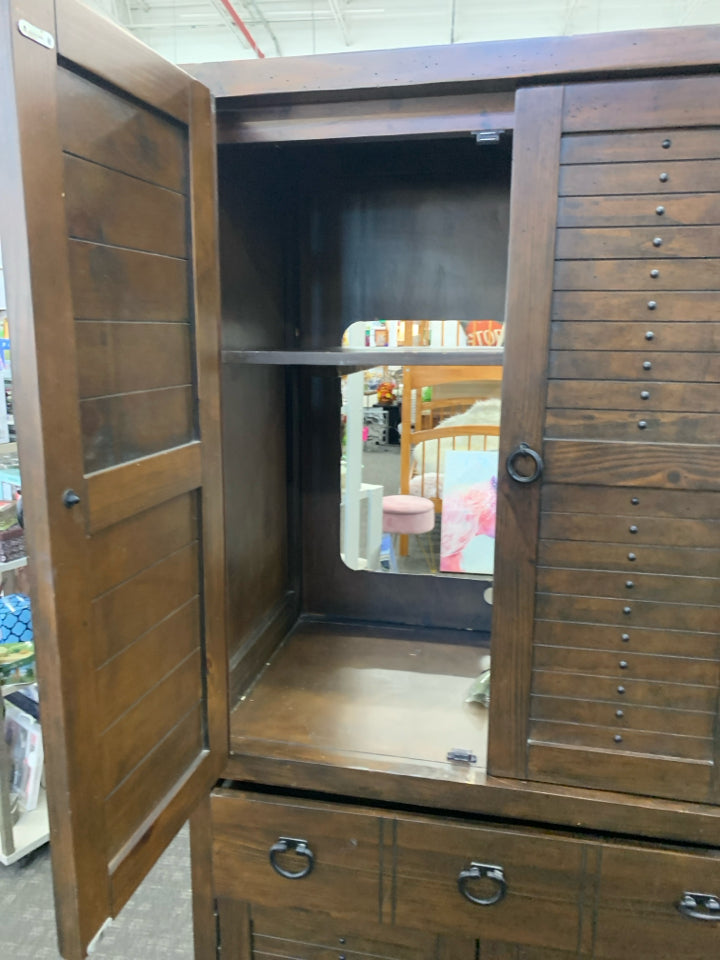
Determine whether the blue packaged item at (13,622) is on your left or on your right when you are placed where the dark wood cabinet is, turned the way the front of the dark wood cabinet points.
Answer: on your right

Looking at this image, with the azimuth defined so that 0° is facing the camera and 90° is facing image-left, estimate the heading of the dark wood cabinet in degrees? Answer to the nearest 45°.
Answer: approximately 0°

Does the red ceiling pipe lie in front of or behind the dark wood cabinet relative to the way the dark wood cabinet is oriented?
behind

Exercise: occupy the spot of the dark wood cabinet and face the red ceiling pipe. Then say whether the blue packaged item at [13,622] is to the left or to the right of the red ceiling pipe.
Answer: left
